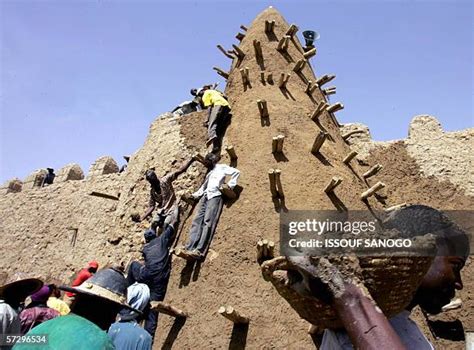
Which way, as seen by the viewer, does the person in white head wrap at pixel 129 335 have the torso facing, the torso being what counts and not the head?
away from the camera

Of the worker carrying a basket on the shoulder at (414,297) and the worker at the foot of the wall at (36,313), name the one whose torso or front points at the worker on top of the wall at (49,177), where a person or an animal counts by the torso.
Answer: the worker at the foot of the wall at (36,313)

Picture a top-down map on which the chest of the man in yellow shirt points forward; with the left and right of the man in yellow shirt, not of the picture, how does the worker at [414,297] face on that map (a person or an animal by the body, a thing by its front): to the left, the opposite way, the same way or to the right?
the opposite way

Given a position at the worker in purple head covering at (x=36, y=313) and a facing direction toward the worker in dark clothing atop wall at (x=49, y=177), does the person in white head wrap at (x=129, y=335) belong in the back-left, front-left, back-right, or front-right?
back-right

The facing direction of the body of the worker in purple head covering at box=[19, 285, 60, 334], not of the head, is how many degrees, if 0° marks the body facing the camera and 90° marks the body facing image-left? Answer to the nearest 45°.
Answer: approximately 180°

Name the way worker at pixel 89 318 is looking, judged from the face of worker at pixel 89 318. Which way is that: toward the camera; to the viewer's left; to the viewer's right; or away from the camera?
away from the camera
